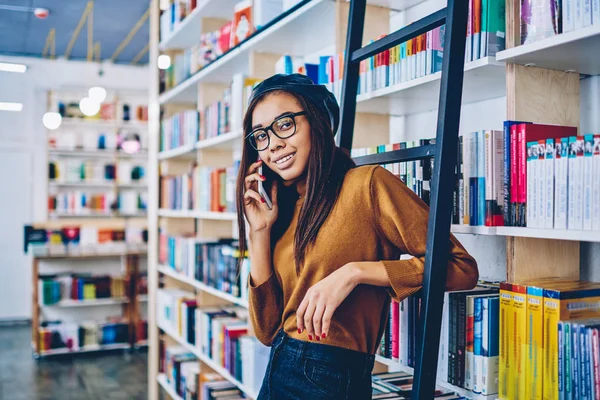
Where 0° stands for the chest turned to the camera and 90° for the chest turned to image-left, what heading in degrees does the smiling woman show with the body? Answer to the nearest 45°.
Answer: approximately 45°
